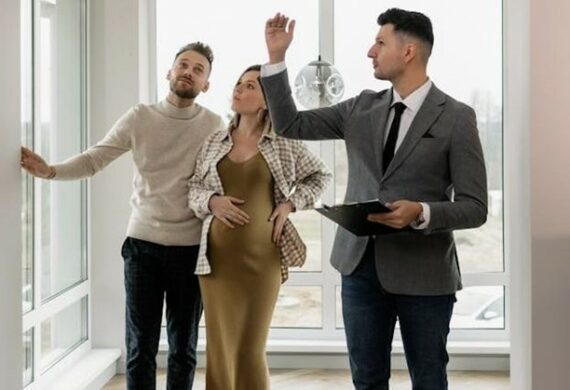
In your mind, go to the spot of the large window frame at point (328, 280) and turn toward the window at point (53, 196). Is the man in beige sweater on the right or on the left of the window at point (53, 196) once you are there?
left

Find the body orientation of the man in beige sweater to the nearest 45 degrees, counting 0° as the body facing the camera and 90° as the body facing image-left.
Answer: approximately 0°

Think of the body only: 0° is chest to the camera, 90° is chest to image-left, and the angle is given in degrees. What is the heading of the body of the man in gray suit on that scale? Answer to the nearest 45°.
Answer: approximately 45°

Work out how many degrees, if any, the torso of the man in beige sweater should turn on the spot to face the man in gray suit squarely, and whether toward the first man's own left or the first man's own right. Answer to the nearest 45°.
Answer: approximately 45° to the first man's own left

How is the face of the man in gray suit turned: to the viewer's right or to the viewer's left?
to the viewer's left

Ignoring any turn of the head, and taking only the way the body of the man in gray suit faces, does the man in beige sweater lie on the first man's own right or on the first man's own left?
on the first man's own right

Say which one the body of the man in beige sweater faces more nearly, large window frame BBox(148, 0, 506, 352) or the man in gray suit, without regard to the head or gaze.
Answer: the man in gray suit

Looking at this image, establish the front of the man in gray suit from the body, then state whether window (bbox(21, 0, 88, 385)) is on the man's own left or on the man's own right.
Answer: on the man's own right

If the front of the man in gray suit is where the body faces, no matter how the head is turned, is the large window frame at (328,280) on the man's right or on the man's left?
on the man's right
